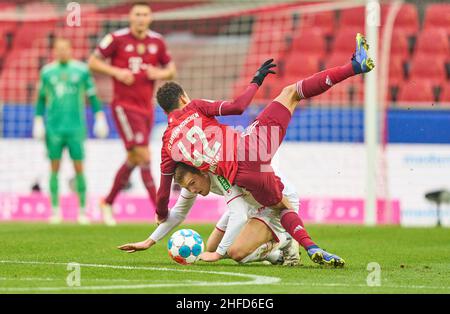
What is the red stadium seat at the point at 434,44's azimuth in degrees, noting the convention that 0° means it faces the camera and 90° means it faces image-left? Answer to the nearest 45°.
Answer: approximately 0°

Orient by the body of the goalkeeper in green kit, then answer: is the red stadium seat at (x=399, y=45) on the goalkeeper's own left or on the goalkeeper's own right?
on the goalkeeper's own left

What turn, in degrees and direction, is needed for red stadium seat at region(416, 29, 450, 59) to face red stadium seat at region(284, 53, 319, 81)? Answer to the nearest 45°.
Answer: approximately 90° to its right

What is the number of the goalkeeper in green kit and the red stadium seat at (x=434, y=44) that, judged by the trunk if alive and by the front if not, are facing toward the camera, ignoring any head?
2

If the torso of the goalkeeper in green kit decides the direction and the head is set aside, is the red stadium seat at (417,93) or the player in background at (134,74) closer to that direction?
the player in background

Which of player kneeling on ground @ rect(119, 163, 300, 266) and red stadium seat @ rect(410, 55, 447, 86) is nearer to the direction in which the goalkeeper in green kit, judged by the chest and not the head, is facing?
the player kneeling on ground

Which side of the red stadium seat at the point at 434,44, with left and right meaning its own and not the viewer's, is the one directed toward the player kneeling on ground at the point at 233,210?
front

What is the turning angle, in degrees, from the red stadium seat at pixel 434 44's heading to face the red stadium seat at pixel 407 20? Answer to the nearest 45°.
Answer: approximately 135° to its right

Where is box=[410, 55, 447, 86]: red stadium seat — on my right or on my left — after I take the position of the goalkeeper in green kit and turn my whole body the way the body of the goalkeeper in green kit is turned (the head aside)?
on my left
